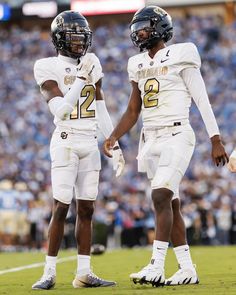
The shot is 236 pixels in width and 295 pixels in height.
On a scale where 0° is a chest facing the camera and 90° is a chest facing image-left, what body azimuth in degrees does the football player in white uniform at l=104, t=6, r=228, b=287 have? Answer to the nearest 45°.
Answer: approximately 45°

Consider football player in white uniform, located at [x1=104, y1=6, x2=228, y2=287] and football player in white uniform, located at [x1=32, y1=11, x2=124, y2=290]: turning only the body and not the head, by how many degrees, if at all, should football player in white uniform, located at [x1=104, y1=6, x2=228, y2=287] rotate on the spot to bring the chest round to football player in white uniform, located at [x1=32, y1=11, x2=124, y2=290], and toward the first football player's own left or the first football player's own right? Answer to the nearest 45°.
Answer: approximately 45° to the first football player's own right
